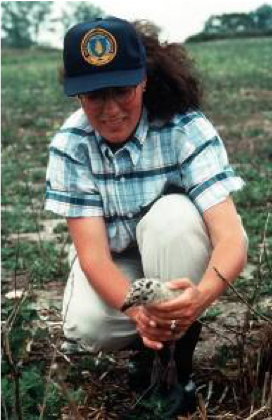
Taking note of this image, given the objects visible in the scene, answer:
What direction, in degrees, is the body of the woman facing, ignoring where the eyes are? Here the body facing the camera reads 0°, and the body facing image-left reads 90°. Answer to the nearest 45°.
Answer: approximately 0°
